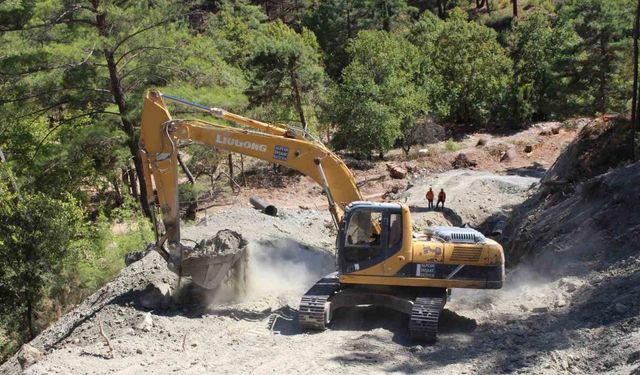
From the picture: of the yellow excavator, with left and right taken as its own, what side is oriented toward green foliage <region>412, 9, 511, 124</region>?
right

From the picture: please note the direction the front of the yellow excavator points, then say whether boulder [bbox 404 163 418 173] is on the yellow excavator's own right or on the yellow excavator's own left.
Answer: on the yellow excavator's own right

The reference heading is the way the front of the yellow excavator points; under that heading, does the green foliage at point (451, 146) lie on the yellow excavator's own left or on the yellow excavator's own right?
on the yellow excavator's own right

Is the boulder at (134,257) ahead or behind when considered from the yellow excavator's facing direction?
ahead

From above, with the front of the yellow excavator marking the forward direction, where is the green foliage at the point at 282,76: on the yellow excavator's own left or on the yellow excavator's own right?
on the yellow excavator's own right

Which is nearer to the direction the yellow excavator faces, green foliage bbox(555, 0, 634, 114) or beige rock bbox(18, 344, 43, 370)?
the beige rock

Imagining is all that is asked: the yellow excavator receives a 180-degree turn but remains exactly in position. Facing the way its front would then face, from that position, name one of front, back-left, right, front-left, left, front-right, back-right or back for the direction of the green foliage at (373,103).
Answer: left

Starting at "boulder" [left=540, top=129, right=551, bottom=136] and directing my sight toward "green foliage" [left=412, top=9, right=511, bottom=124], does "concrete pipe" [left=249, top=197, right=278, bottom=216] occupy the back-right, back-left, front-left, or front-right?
back-left

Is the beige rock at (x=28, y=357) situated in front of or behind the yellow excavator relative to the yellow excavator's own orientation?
in front

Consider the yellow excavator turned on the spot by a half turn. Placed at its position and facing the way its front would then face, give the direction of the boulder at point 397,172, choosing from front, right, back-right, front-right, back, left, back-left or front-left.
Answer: left

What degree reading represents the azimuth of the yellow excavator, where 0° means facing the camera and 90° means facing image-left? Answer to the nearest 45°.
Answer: approximately 90°

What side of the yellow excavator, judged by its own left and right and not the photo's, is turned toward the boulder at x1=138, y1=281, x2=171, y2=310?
front

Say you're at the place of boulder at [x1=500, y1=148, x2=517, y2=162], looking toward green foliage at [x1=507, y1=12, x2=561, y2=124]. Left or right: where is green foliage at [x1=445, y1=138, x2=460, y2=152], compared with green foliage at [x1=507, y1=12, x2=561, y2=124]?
left

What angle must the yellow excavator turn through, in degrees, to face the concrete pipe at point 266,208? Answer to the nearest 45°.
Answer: approximately 90° to its right
